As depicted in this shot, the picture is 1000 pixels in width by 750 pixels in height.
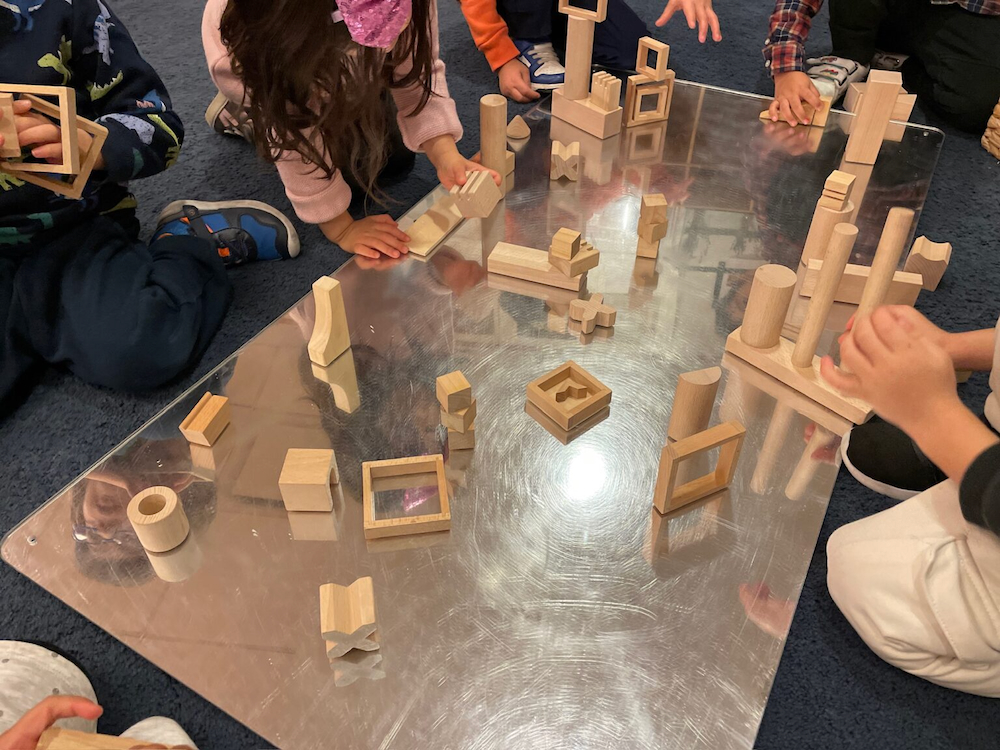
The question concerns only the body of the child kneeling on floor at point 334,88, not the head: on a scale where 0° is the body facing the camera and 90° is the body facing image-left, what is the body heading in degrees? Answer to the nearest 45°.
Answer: approximately 315°

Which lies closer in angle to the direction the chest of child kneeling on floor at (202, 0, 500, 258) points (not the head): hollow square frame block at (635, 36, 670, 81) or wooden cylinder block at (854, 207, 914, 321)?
the wooden cylinder block

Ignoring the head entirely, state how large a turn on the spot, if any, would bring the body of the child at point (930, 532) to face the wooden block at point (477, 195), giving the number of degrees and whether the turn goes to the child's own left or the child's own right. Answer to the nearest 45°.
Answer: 0° — they already face it

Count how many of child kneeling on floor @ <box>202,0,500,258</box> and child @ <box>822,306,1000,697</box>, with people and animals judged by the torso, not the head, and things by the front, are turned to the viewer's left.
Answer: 1

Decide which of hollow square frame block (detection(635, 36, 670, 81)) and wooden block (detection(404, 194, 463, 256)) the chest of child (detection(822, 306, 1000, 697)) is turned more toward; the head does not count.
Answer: the wooden block

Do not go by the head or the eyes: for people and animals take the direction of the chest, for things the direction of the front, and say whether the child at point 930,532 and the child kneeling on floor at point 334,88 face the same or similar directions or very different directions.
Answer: very different directions

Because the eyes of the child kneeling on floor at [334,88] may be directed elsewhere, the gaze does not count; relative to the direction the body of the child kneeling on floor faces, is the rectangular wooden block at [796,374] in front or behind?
in front

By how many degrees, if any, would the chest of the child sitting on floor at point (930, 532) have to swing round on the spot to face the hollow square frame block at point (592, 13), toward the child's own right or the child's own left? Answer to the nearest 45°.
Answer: approximately 45° to the child's own right

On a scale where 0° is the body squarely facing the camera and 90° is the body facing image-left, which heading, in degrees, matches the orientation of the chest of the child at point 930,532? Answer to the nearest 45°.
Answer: approximately 90°

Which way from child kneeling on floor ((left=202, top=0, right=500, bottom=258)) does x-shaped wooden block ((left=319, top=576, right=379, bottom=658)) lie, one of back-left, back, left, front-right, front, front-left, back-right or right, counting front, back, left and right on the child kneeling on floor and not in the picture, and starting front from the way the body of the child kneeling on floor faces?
front-right

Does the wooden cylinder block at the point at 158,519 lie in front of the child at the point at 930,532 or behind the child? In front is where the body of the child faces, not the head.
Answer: in front
